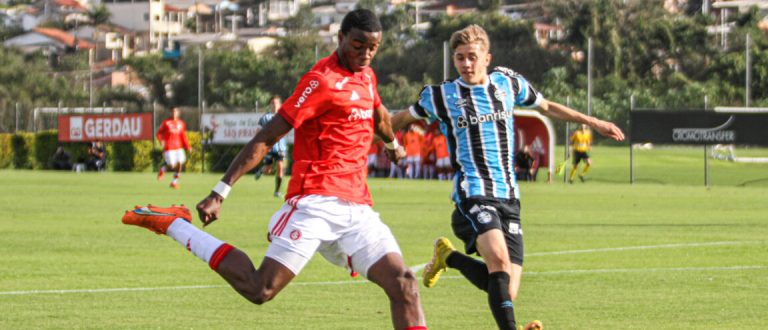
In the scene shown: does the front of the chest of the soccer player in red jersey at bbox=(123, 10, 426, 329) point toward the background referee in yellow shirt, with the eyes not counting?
no

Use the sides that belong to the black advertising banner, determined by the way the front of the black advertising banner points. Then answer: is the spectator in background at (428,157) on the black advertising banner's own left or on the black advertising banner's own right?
on the black advertising banner's own right

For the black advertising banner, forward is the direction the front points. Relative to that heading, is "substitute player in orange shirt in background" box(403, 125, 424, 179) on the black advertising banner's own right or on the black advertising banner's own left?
on the black advertising banner's own right

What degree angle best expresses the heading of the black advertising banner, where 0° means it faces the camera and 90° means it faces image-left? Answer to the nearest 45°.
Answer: approximately 0°

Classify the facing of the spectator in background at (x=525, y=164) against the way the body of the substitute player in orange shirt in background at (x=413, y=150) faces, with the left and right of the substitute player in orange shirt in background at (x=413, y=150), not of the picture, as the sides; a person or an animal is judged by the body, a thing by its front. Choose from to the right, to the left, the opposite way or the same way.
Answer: the same way

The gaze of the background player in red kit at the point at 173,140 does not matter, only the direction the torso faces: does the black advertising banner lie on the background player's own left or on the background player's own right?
on the background player's own left

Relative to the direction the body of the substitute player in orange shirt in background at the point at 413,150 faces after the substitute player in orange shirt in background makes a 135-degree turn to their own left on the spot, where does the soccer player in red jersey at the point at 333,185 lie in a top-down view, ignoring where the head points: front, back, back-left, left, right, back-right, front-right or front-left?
back-right

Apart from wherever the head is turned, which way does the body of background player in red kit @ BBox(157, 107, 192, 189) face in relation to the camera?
toward the camera

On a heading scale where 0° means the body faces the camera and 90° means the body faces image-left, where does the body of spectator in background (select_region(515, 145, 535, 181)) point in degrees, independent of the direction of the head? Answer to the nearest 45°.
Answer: approximately 0°

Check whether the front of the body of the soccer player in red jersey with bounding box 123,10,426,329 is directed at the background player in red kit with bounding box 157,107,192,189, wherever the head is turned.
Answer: no

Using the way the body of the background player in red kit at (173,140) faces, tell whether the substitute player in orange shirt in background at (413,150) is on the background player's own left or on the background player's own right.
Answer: on the background player's own left

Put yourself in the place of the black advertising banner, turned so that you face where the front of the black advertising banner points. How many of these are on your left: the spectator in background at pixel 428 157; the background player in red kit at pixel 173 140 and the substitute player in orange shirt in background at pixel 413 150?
0

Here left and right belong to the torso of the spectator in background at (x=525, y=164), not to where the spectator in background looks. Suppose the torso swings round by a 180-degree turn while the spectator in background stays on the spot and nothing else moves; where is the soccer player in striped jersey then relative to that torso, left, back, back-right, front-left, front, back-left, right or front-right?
back

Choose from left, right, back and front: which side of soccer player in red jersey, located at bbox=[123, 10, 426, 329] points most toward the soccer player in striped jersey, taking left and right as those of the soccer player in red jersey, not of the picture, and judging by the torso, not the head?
left

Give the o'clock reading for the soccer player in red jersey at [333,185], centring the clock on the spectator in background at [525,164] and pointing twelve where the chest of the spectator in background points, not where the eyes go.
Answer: The soccer player in red jersey is roughly at 12 o'clock from the spectator in background.

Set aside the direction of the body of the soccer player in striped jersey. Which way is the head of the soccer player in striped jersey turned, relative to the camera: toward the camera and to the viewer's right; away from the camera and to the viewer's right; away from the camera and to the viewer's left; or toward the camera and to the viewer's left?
toward the camera and to the viewer's left

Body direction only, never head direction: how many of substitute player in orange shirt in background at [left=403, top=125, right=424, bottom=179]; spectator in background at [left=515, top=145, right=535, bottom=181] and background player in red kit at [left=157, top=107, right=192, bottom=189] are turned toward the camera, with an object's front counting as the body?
3

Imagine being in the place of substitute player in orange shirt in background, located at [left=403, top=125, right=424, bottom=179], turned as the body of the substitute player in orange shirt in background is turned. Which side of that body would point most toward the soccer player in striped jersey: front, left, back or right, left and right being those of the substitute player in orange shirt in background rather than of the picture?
front

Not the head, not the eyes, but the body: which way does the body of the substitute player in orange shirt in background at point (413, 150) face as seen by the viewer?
toward the camera

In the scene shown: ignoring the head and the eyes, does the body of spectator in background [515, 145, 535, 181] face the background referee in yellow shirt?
no
